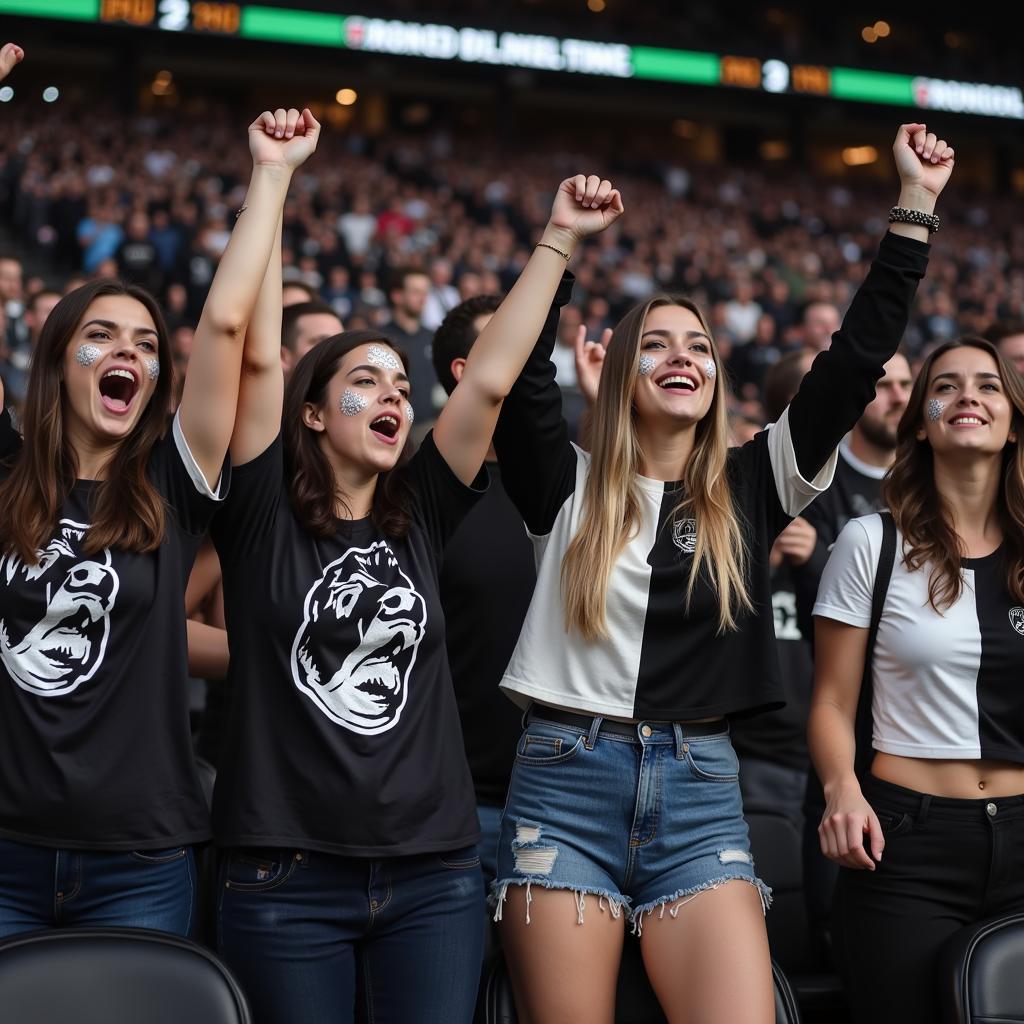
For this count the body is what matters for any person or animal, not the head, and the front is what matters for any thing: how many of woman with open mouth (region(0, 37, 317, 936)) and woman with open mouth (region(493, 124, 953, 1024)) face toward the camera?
2

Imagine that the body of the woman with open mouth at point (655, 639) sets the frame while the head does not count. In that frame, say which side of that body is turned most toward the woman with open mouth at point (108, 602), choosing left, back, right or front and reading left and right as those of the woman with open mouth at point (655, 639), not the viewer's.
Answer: right

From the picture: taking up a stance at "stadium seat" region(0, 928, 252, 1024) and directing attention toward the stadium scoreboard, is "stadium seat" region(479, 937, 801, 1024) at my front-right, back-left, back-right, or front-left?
front-right

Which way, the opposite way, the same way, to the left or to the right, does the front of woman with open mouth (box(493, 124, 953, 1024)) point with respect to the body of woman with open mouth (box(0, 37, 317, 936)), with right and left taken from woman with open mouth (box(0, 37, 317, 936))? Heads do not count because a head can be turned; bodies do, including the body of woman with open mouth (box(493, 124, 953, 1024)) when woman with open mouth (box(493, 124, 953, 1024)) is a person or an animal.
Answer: the same way

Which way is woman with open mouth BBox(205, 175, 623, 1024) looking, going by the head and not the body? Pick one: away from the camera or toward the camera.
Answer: toward the camera

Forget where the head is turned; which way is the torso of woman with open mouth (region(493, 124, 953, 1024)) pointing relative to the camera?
toward the camera

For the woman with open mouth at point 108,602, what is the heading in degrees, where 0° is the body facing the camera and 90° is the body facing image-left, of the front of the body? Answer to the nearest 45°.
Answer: approximately 0°

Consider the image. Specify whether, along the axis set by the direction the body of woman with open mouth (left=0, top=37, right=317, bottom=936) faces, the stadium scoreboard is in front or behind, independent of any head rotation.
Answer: behind

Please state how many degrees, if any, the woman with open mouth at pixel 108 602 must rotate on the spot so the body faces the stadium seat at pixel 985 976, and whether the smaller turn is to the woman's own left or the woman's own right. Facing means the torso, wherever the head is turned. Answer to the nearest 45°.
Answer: approximately 90° to the woman's own left

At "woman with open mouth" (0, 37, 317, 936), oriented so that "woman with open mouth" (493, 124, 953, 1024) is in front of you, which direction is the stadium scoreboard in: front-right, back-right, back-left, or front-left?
front-left

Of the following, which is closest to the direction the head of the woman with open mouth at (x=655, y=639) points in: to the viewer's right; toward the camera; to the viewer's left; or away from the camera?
toward the camera

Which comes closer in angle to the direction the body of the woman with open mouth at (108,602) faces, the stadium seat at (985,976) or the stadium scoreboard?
the stadium seat
